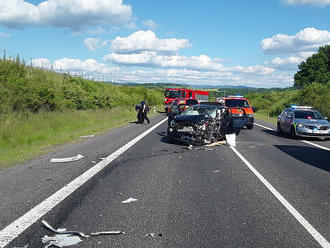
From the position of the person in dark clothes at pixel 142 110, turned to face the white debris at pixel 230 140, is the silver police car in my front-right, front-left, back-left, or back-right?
front-left

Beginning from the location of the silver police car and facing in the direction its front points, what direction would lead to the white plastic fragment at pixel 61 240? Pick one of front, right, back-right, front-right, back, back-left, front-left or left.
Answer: front-right

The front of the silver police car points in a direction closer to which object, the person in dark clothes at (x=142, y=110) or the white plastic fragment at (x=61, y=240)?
the white plastic fragment

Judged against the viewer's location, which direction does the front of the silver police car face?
facing the viewer and to the right of the viewer

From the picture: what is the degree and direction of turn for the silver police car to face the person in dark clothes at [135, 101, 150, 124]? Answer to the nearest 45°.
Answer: approximately 135° to its right

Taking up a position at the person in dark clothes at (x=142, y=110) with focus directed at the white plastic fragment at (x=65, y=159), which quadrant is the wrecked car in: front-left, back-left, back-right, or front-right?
front-left

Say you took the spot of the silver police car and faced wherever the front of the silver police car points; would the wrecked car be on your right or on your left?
on your right

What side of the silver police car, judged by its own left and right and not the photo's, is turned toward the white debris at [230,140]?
right

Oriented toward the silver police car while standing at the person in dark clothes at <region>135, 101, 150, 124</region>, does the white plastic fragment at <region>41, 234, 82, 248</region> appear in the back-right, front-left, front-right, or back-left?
front-right
